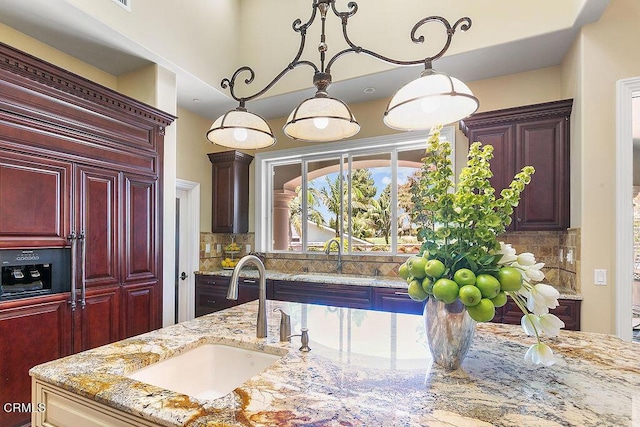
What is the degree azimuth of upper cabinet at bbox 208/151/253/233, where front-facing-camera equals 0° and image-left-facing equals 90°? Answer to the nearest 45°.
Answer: approximately 45°

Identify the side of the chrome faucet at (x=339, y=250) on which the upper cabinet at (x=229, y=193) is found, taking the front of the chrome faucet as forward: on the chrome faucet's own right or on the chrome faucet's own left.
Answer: on the chrome faucet's own right

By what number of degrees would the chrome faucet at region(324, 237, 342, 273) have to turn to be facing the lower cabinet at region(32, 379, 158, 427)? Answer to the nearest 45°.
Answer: approximately 45° to its left

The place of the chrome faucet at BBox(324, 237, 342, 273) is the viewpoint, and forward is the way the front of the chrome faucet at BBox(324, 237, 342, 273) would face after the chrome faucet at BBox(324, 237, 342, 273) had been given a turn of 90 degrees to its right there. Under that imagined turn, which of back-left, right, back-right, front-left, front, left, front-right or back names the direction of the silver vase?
back-left

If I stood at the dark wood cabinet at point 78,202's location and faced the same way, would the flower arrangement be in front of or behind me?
in front

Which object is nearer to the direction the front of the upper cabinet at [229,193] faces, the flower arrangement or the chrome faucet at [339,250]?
the flower arrangement

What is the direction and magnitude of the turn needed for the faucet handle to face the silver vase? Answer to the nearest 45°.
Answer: approximately 135° to its left

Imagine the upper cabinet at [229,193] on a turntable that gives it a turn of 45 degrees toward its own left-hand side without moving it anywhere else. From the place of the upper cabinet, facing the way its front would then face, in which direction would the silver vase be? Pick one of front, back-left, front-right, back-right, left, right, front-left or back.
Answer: front

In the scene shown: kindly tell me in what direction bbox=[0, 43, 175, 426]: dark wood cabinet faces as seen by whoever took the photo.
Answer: facing the viewer and to the right of the viewer

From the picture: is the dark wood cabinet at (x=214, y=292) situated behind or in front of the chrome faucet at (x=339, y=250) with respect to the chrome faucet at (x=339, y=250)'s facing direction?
in front

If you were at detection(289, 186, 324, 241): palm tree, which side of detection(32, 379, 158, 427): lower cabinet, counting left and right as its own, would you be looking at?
back

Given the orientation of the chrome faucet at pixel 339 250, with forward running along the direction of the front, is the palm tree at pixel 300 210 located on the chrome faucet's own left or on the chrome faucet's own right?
on the chrome faucet's own right

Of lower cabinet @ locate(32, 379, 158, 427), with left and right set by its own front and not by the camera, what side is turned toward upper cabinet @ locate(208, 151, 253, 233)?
back

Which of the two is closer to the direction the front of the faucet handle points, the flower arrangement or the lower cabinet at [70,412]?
the lower cabinet
